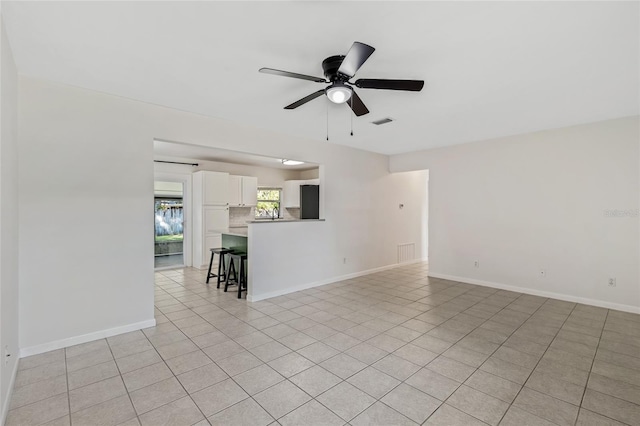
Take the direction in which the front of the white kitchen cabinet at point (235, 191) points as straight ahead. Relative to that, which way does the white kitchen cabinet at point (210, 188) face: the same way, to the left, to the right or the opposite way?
the same way

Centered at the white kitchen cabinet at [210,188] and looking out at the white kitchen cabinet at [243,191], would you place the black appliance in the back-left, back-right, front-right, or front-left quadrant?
front-right

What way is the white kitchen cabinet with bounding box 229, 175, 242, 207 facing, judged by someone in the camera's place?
facing the viewer and to the right of the viewer

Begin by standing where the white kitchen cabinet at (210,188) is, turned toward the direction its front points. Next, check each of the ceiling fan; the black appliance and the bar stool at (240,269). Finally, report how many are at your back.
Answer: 0

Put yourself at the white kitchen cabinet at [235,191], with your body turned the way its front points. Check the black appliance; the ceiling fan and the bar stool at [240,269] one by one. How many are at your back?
0

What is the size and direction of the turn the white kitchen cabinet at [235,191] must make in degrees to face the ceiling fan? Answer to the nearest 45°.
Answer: approximately 45° to its right

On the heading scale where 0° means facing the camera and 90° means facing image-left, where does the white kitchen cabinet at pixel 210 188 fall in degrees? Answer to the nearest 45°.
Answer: approximately 315°

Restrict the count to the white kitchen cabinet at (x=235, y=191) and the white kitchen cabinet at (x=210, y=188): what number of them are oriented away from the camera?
0

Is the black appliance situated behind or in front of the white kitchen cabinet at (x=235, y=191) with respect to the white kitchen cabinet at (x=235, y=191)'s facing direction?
in front

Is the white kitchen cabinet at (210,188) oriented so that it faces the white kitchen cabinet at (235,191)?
no

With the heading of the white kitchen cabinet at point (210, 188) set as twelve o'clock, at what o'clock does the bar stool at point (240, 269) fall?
The bar stool is roughly at 1 o'clock from the white kitchen cabinet.

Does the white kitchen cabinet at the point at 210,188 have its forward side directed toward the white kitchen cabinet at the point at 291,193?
no

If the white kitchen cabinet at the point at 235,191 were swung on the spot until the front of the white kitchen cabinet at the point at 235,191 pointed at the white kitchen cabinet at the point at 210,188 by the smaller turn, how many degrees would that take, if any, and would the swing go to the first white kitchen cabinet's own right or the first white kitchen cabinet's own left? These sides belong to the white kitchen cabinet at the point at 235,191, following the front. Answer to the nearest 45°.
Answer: approximately 90° to the first white kitchen cabinet's own right
